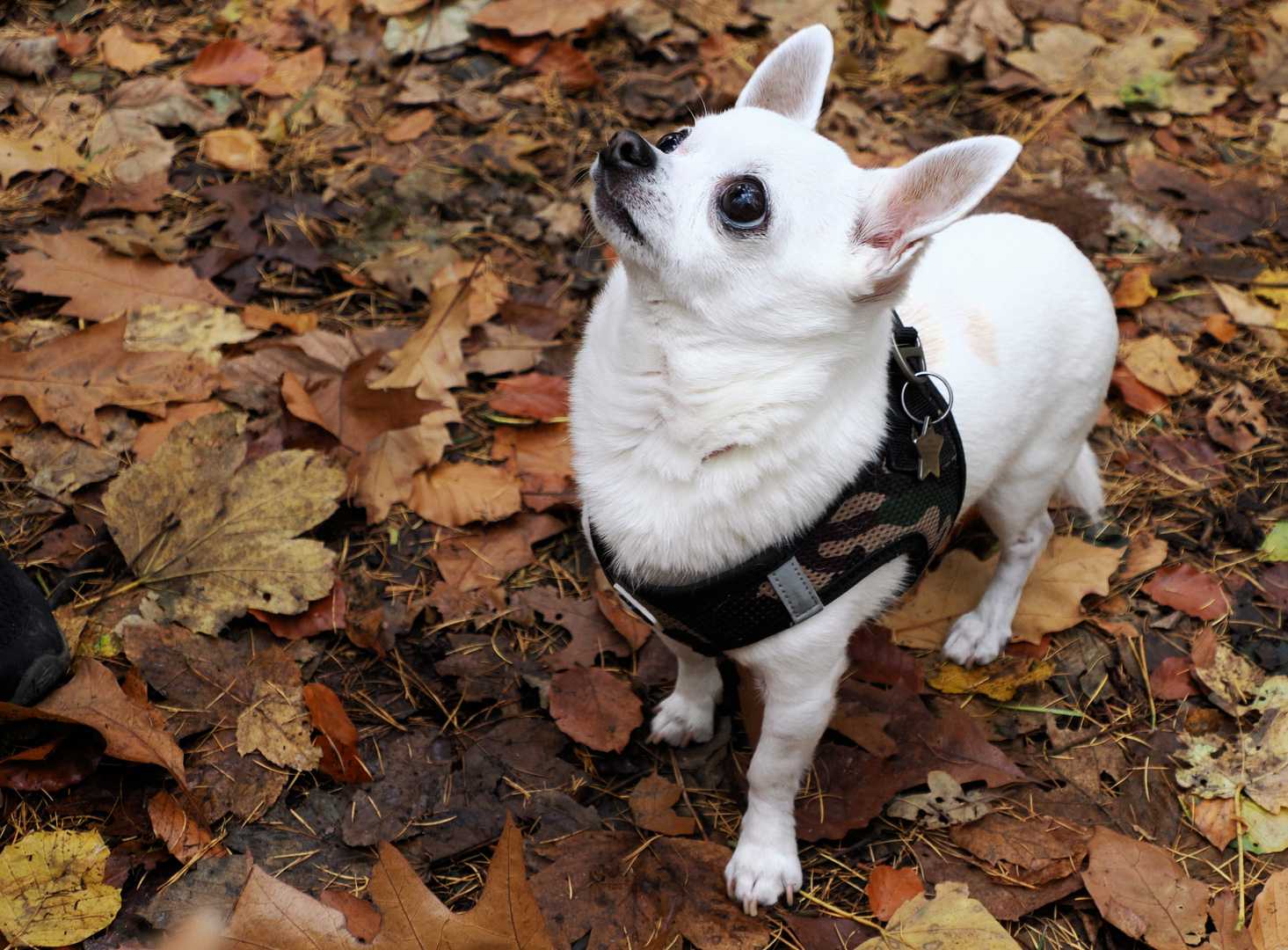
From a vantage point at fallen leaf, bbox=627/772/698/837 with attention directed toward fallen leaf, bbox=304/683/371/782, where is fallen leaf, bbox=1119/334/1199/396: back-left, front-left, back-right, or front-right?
back-right

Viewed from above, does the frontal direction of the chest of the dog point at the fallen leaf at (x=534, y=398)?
no

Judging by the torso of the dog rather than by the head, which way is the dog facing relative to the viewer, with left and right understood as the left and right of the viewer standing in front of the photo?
facing the viewer and to the left of the viewer

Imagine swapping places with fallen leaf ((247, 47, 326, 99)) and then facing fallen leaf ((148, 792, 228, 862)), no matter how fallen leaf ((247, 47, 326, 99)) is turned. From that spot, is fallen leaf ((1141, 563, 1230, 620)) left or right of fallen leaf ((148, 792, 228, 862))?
left

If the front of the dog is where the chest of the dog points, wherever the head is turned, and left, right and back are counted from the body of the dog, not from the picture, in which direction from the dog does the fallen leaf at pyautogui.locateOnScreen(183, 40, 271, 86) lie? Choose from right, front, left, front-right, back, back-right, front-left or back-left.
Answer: right

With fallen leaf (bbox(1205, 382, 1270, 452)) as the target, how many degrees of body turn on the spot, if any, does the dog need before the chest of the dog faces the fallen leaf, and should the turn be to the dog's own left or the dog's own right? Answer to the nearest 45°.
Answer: approximately 180°

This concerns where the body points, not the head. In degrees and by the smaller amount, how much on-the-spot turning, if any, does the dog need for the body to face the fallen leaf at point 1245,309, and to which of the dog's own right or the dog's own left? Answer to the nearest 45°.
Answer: approximately 180°

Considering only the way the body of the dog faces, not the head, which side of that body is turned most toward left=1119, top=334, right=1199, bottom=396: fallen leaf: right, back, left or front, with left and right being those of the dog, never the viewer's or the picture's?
back

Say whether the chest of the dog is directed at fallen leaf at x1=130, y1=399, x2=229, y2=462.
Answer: no

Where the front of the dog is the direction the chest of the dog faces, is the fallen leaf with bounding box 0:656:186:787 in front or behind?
in front

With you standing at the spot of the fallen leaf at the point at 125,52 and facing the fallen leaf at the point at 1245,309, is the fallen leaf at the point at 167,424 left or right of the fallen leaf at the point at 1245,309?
right
